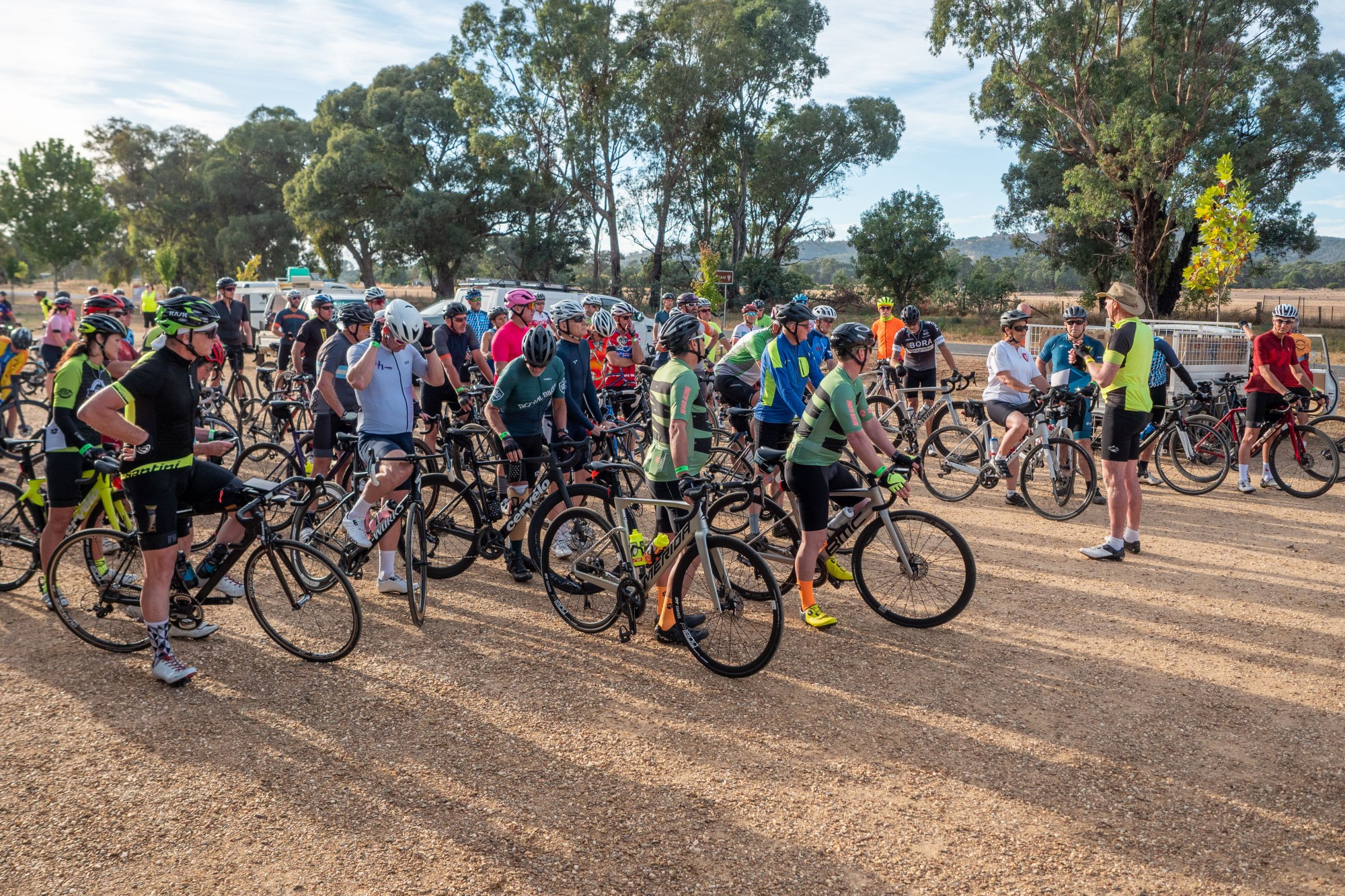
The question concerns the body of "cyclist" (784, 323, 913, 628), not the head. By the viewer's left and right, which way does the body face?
facing to the right of the viewer

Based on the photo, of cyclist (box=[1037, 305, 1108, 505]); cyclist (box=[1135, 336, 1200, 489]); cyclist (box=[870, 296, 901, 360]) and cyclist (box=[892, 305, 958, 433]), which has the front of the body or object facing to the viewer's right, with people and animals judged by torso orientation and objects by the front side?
cyclist (box=[1135, 336, 1200, 489])

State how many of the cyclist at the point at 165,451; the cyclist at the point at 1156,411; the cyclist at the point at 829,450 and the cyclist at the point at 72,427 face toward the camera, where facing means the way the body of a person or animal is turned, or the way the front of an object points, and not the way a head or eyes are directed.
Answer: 0

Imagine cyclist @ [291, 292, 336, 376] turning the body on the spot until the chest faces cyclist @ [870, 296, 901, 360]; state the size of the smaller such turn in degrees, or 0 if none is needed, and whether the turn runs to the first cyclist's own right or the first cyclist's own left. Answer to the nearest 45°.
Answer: approximately 45° to the first cyclist's own left

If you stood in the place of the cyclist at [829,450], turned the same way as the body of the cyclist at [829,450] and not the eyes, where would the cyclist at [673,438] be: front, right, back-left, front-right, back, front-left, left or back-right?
back

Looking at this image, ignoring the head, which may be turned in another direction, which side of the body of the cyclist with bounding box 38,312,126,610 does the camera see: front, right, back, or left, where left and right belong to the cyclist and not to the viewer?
right

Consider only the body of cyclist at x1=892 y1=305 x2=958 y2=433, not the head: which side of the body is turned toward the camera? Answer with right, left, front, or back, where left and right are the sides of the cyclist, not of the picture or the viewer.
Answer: front

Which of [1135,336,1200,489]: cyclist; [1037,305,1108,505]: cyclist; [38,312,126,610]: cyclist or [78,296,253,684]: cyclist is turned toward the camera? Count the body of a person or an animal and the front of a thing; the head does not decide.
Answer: [1037,305,1108,505]: cyclist

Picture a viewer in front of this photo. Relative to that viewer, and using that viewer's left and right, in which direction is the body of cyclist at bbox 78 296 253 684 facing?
facing to the right of the viewer

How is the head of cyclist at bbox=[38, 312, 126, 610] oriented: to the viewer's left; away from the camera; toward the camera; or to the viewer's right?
to the viewer's right

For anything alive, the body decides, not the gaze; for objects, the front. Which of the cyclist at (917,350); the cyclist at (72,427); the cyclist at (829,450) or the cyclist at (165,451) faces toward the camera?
the cyclist at (917,350)

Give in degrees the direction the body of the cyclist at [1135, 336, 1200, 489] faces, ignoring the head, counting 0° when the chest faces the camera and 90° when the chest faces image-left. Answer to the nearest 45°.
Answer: approximately 270°

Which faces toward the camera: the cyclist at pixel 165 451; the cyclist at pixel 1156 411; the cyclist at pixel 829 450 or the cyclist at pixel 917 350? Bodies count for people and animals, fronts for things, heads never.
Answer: the cyclist at pixel 917 350

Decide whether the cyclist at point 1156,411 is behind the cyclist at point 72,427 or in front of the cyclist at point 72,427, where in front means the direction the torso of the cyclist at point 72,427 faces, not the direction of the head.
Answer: in front
